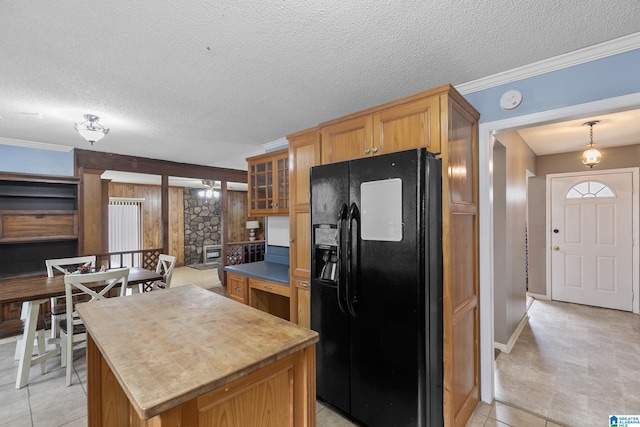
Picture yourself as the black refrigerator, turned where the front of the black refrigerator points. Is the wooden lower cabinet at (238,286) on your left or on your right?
on your right

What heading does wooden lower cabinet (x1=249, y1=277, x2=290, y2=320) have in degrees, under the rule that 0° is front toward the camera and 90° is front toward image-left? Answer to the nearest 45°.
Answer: approximately 45°

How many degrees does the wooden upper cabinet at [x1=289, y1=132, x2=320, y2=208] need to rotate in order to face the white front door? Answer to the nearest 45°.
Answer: approximately 135° to its left

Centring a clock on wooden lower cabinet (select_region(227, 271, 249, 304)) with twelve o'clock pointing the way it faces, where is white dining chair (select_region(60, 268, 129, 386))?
The white dining chair is roughly at 1 o'clock from the wooden lower cabinet.

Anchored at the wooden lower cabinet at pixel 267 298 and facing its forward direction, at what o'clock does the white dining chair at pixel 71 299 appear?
The white dining chair is roughly at 1 o'clock from the wooden lower cabinet.

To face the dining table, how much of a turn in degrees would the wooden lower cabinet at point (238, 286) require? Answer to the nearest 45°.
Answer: approximately 45° to its right

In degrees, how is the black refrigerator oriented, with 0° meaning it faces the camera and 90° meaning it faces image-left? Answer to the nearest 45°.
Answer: approximately 45°

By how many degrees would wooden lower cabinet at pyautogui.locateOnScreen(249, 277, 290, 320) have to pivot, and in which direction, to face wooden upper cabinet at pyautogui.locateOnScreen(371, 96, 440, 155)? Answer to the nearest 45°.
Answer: approximately 90° to its left
